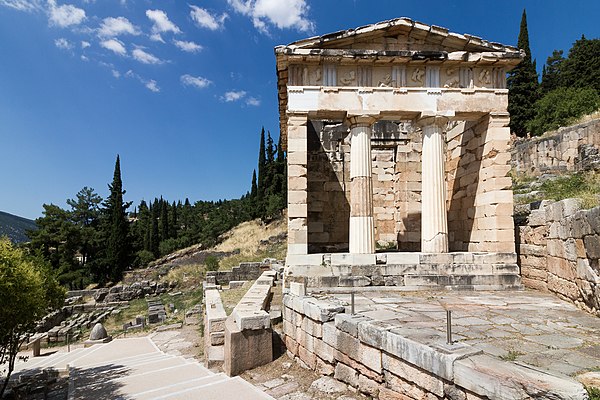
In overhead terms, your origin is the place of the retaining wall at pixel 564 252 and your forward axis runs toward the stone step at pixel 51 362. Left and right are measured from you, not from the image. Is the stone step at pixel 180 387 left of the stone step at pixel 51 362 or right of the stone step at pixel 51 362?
left

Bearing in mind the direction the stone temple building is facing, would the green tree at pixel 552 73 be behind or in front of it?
behind

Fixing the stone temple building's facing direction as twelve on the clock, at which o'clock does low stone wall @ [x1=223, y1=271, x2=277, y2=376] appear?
The low stone wall is roughly at 1 o'clock from the stone temple building.

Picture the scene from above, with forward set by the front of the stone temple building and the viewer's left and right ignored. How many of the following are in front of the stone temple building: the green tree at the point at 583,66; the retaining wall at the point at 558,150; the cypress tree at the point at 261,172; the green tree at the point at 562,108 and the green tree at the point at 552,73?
0

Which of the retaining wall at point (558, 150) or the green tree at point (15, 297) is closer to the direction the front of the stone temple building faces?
the green tree

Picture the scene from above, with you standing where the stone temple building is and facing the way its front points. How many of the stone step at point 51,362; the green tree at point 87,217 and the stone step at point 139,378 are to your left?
0

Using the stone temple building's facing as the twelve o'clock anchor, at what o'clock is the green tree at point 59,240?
The green tree is roughly at 4 o'clock from the stone temple building.

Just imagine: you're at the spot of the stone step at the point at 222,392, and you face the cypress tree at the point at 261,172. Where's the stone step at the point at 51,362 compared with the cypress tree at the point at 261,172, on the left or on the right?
left

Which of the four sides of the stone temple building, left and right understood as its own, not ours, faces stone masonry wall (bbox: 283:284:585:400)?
front

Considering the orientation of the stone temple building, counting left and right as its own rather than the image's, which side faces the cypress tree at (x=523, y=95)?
back

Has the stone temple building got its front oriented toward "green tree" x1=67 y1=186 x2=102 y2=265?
no

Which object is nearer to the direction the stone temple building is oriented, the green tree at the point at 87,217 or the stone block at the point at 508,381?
the stone block

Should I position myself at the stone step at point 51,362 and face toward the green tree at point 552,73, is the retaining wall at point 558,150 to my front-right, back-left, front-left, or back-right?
front-right

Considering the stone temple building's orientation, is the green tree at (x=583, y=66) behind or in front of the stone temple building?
behind

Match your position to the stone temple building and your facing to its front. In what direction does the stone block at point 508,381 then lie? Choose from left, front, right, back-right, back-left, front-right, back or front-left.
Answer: front

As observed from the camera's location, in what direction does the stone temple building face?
facing the viewer

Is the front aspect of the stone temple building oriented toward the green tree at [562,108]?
no

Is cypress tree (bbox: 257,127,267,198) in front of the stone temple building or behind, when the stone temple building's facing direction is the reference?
behind

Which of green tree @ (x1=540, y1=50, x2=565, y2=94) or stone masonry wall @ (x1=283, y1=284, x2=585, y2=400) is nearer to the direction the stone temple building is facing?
the stone masonry wall
